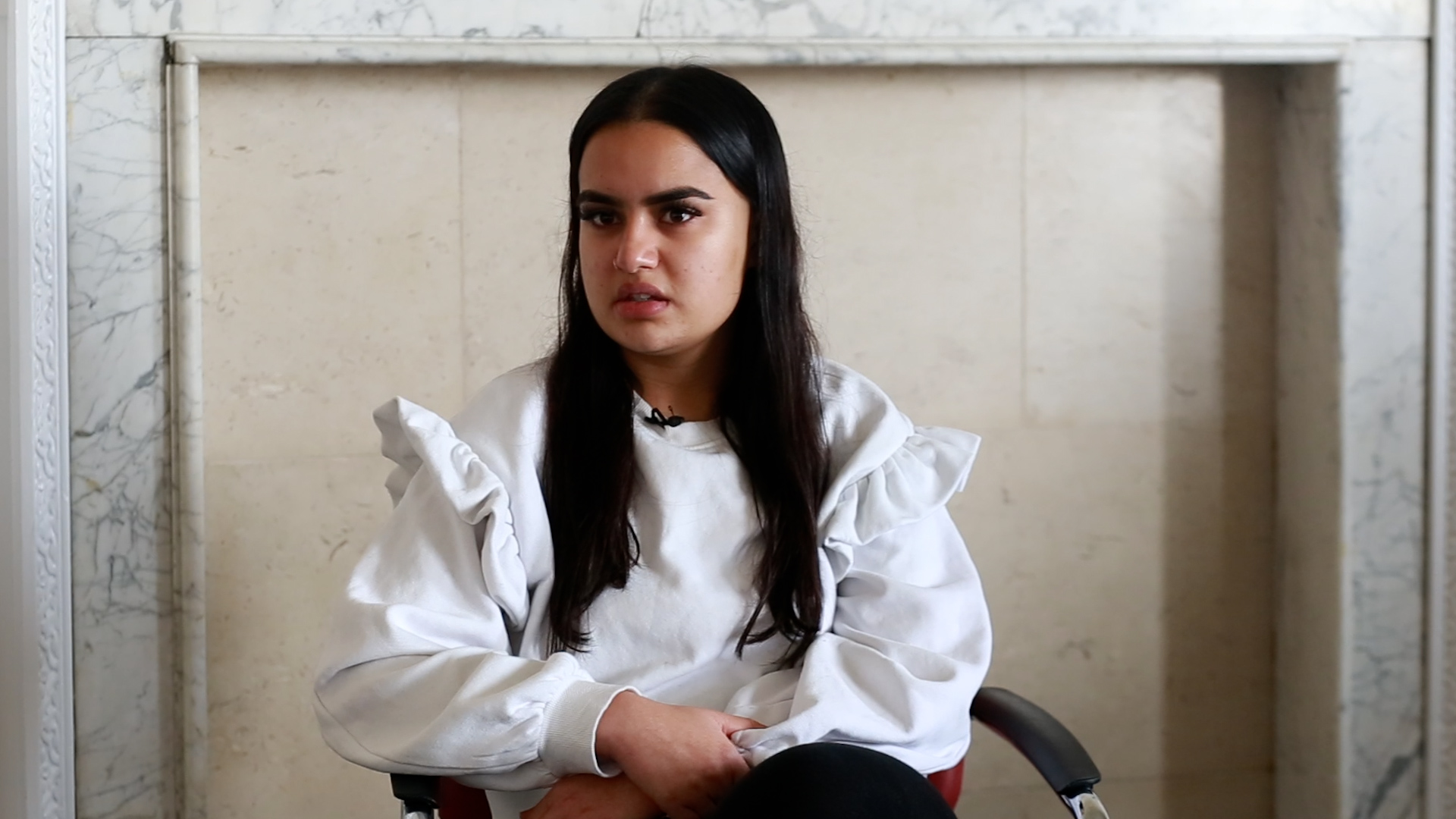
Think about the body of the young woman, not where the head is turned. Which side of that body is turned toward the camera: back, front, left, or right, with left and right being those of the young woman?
front

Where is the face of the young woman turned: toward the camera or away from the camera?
toward the camera
